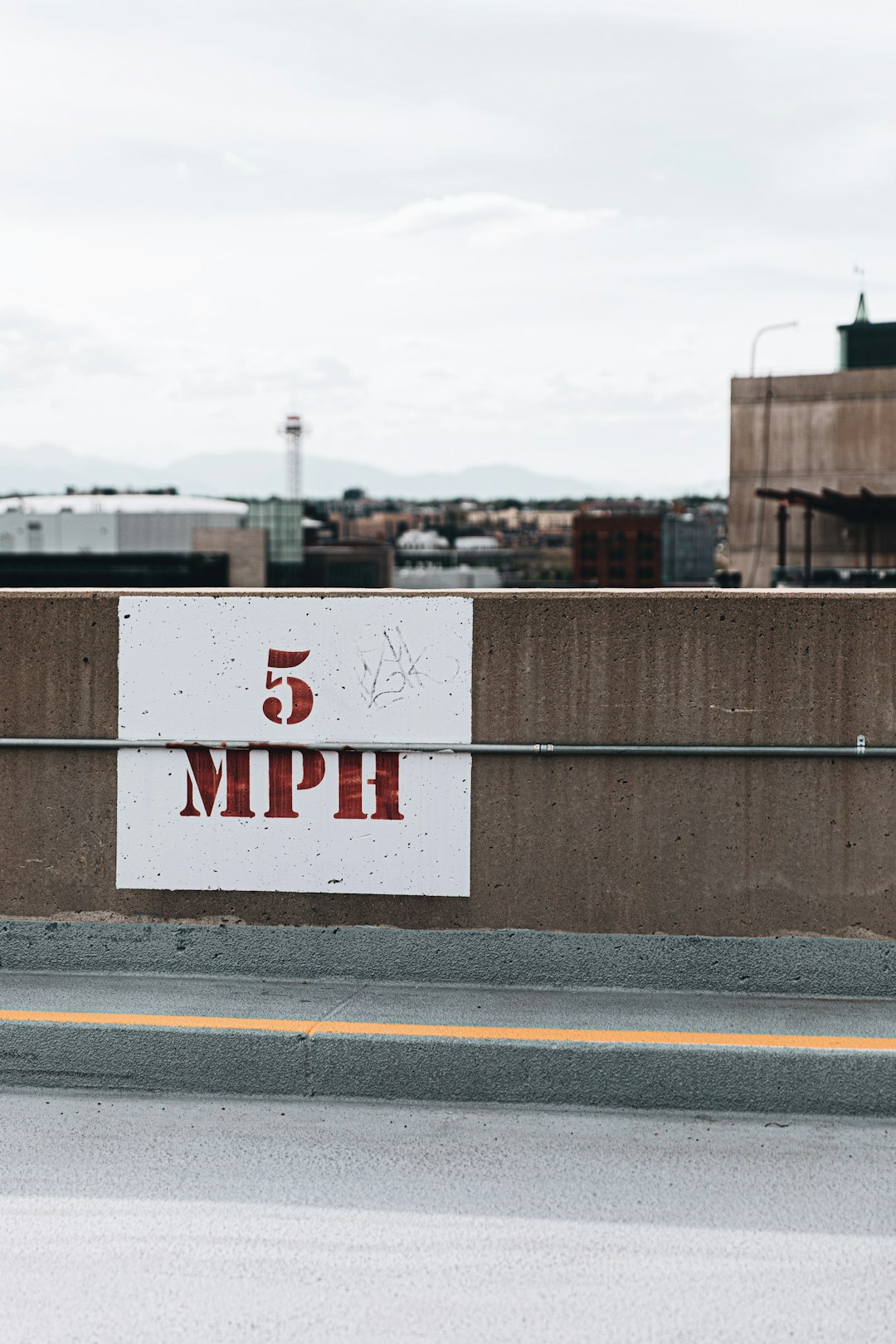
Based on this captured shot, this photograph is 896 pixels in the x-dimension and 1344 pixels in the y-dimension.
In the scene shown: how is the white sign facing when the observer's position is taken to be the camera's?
facing the viewer
